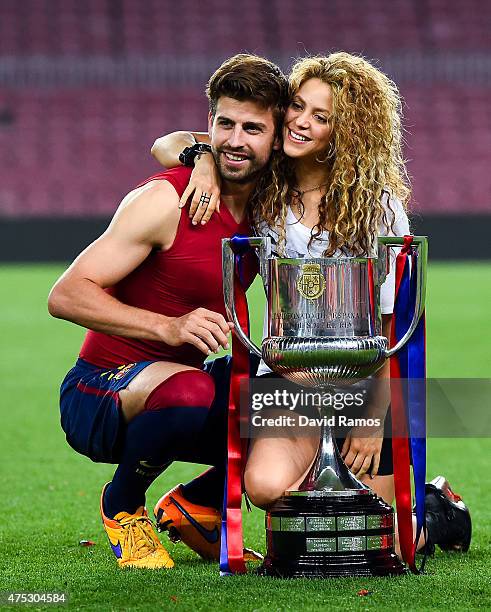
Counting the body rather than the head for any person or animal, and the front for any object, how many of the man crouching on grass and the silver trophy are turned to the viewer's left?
0

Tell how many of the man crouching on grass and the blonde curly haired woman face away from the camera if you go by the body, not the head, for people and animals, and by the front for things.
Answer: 0

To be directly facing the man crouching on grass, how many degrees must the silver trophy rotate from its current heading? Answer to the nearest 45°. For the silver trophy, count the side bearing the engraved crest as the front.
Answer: approximately 135° to its right

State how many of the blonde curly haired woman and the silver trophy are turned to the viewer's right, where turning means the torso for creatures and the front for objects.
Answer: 0

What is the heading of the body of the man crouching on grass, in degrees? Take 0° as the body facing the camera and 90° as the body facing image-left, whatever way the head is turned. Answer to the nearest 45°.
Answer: approximately 315°

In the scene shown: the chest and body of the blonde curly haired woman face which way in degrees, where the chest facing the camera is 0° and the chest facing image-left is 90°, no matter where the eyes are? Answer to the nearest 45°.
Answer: approximately 45°

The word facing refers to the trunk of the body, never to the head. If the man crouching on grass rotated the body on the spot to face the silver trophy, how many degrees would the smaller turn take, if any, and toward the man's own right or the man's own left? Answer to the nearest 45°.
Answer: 0° — they already face it
